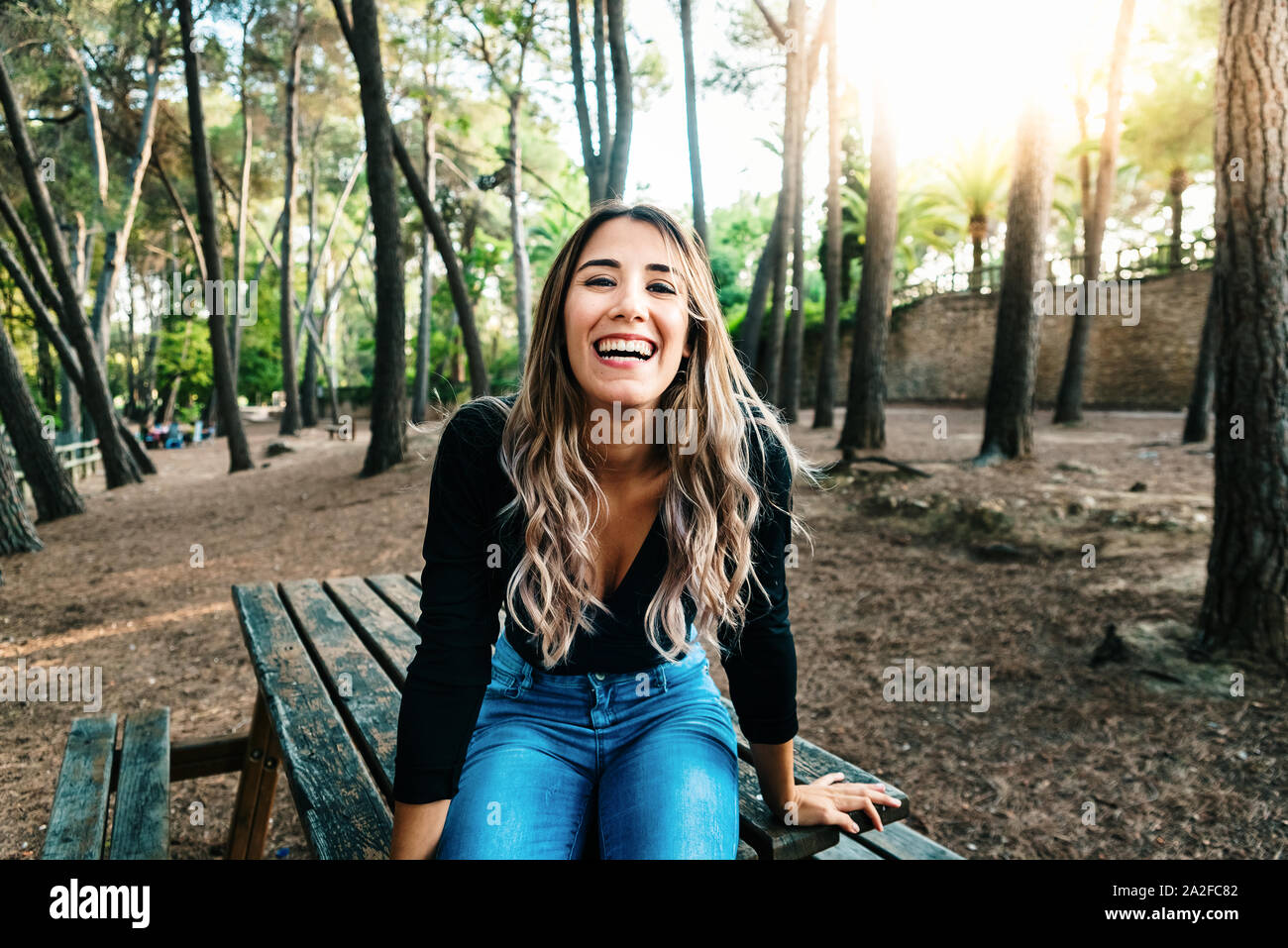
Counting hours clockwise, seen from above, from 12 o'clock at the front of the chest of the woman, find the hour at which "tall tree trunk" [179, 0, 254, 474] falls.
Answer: The tall tree trunk is roughly at 5 o'clock from the woman.

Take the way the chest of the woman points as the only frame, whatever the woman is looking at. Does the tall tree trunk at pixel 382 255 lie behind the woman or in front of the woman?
behind

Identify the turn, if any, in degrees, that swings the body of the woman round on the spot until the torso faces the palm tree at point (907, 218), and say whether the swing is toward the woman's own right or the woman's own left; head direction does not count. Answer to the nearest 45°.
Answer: approximately 180°

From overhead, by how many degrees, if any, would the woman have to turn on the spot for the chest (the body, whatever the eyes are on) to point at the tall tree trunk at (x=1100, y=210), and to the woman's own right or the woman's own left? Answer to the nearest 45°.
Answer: approximately 135° to the woman's own left

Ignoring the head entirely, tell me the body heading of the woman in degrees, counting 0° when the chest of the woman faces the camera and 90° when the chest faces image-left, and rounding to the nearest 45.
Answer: approximately 0°

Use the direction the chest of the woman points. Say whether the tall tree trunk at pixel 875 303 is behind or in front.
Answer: behind

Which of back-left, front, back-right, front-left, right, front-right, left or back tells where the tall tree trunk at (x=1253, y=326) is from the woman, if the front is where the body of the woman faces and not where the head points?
back-left
